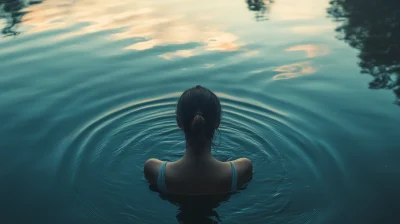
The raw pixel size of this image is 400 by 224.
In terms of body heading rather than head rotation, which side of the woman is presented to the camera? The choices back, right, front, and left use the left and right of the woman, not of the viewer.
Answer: back

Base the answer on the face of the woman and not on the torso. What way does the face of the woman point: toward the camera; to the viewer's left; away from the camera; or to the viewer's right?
away from the camera
